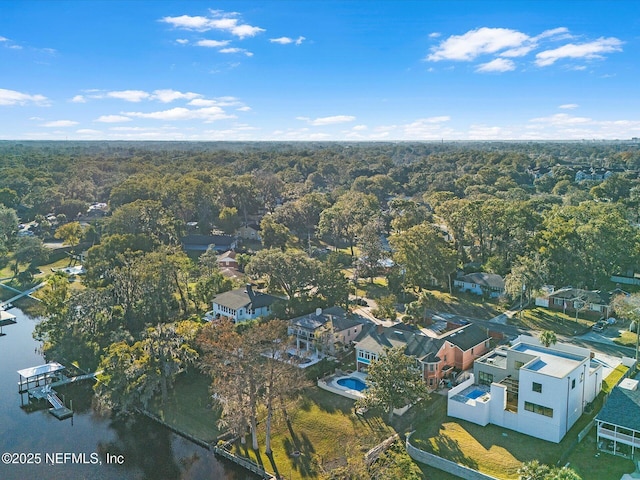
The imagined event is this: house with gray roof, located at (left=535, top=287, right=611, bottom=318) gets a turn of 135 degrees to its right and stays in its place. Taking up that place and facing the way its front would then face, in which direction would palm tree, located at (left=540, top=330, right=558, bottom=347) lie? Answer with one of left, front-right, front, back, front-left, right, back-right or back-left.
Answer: back

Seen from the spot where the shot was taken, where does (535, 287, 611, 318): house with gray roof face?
facing the viewer and to the left of the viewer

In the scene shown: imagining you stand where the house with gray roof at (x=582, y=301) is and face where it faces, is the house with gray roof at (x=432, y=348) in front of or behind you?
in front

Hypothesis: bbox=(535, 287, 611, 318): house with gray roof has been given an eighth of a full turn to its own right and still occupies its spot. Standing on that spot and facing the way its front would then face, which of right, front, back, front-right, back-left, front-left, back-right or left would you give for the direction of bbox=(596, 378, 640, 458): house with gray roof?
left

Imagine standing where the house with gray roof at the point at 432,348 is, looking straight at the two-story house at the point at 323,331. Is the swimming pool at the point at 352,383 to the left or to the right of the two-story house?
left

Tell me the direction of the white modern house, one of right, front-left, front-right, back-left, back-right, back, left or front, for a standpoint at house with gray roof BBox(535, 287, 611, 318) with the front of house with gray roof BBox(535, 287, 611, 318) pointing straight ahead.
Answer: front-left
